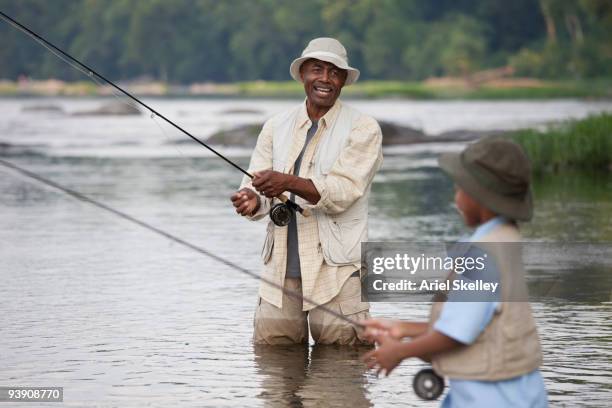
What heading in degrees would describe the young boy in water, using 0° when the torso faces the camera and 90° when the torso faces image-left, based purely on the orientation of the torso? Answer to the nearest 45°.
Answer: approximately 90°

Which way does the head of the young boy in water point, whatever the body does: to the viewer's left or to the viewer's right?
to the viewer's left
